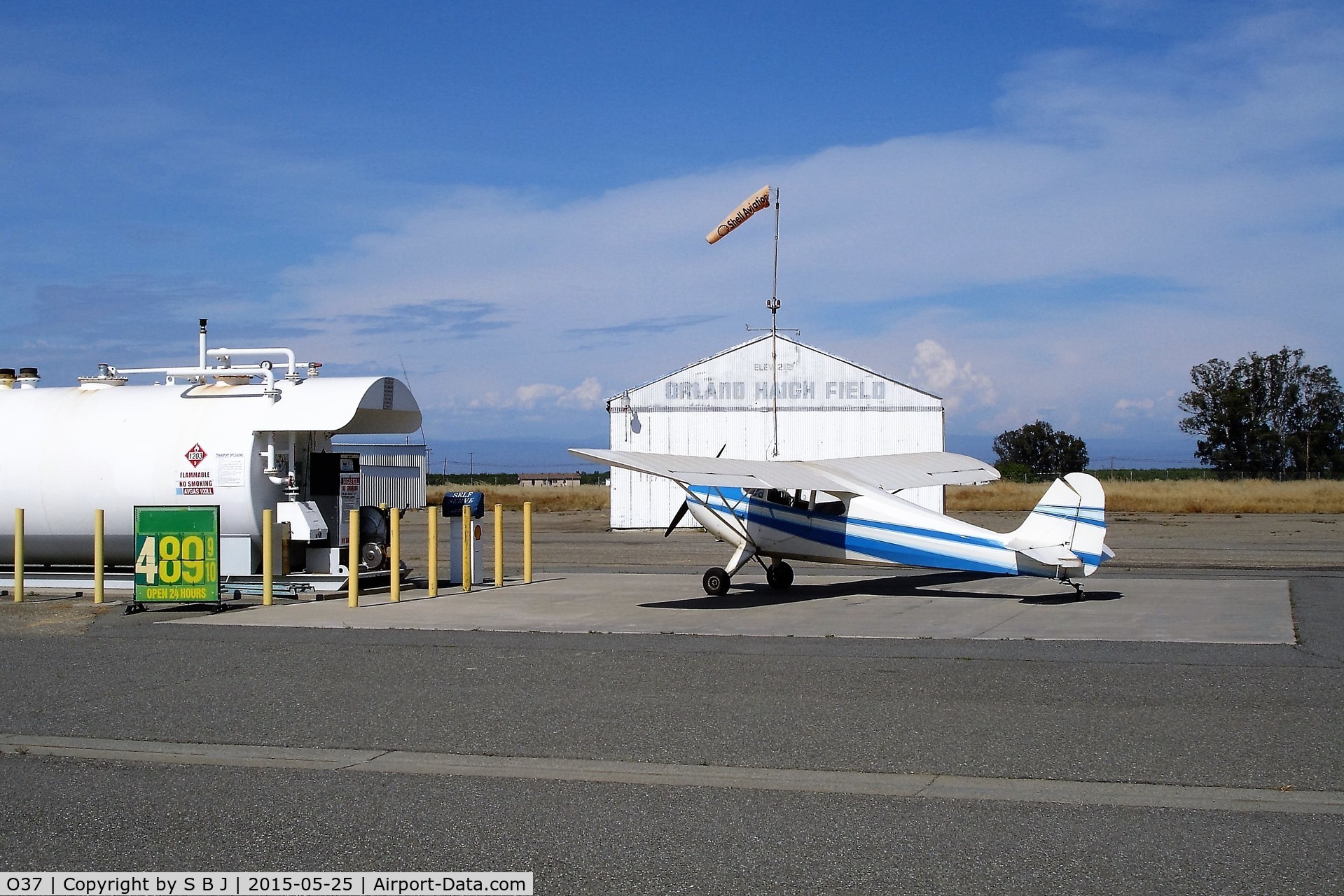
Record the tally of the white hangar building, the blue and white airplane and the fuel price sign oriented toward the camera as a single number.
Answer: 2

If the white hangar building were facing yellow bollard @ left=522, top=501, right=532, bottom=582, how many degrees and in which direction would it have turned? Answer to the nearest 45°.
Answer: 0° — it already faces it

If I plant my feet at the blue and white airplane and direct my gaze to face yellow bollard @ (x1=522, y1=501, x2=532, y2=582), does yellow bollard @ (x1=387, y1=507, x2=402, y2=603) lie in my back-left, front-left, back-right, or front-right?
front-left

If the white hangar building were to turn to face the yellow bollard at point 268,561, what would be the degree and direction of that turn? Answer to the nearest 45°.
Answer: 0° — it already faces it

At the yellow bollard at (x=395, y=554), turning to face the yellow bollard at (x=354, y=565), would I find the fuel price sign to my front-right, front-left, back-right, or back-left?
front-right

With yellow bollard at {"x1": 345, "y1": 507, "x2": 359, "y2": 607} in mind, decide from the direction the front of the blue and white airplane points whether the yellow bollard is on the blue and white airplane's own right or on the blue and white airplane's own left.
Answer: on the blue and white airplane's own left

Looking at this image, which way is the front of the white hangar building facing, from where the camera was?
facing the viewer

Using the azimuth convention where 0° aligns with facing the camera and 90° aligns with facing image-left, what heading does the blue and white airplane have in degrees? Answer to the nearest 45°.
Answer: approximately 135°

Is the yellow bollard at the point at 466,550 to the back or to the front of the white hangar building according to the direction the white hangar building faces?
to the front

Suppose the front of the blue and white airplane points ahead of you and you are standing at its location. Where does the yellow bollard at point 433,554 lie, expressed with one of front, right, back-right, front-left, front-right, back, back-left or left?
front-left

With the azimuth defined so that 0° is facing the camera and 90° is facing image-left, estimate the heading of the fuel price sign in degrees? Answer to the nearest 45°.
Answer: approximately 0°

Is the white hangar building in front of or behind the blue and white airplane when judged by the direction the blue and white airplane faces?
in front

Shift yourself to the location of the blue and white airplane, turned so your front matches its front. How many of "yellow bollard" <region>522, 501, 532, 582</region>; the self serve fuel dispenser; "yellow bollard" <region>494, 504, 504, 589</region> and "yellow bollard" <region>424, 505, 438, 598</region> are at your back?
0

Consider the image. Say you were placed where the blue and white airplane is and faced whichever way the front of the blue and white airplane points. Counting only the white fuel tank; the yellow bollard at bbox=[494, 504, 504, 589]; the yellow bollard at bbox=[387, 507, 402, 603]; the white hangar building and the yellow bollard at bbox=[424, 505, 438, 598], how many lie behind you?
0

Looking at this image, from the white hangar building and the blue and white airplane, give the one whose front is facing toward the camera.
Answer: the white hangar building
